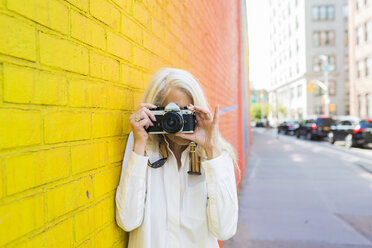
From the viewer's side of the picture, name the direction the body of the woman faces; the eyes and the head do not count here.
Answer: toward the camera

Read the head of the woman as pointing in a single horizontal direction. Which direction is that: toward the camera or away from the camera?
toward the camera

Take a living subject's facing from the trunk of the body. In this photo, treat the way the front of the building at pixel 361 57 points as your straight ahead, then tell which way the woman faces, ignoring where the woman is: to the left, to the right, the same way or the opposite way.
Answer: to the left

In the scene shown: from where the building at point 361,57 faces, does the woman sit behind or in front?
in front

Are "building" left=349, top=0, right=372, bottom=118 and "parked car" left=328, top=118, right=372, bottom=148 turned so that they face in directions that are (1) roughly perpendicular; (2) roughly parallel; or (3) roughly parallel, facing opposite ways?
roughly perpendicular

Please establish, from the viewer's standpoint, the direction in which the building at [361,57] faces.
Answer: facing the viewer and to the left of the viewer

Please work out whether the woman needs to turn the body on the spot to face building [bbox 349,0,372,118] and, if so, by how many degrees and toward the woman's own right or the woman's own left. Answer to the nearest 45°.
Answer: approximately 135° to the woman's own left
